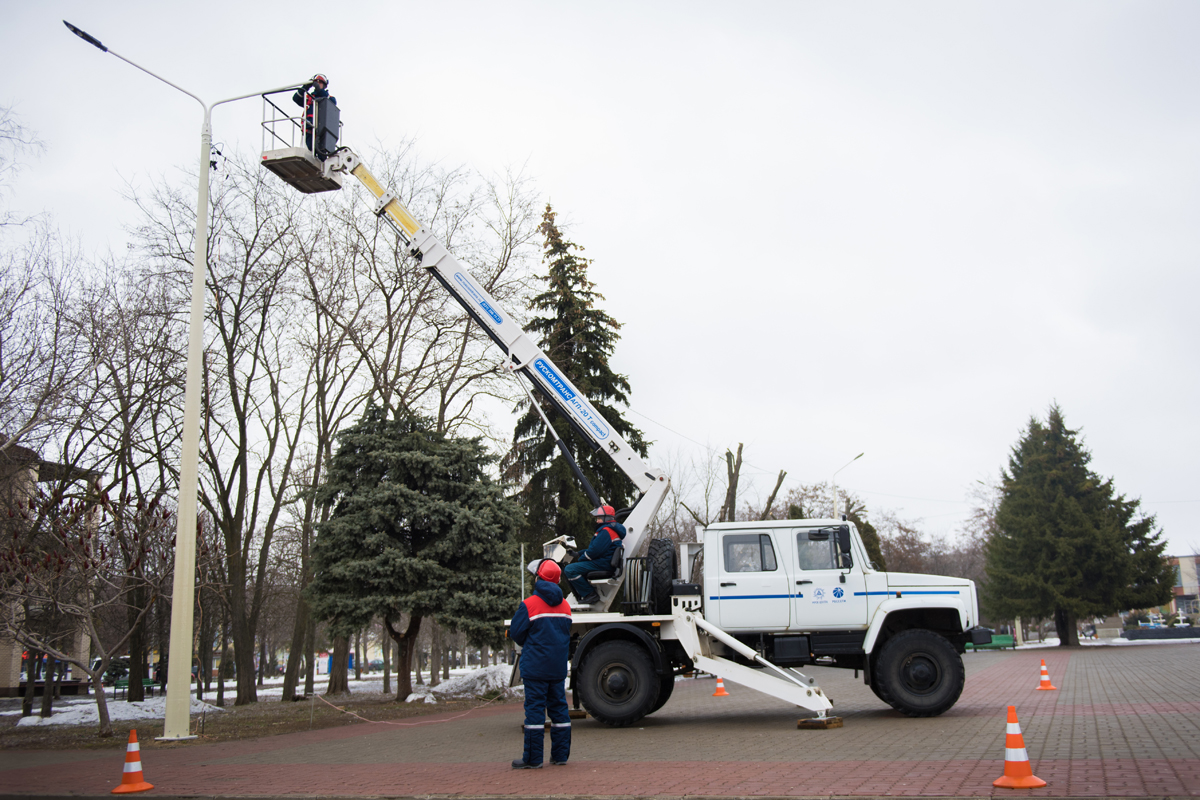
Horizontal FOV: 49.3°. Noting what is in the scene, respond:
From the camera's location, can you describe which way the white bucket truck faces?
facing to the right of the viewer

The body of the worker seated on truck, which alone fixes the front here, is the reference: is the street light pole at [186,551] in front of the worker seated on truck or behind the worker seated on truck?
in front

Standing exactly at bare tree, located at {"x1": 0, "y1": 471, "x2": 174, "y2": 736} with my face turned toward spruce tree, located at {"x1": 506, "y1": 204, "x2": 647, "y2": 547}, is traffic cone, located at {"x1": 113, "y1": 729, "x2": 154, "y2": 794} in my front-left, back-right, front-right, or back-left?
back-right

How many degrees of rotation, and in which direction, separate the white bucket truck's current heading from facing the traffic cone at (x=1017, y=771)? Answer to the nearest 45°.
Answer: approximately 90° to its right

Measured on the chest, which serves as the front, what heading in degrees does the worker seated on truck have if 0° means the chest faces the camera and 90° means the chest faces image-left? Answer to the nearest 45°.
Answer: approximately 90°

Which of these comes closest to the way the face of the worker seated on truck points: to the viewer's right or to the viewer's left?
to the viewer's left

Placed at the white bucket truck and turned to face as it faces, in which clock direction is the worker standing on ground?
The worker standing on ground is roughly at 4 o'clock from the white bucket truck.

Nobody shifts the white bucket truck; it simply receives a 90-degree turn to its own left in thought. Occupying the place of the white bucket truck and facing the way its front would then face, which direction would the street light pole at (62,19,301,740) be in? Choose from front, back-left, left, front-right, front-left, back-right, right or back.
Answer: left

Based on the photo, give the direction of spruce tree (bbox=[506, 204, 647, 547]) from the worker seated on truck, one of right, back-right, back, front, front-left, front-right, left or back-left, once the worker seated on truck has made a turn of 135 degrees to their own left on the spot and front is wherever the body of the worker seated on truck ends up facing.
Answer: back-left
